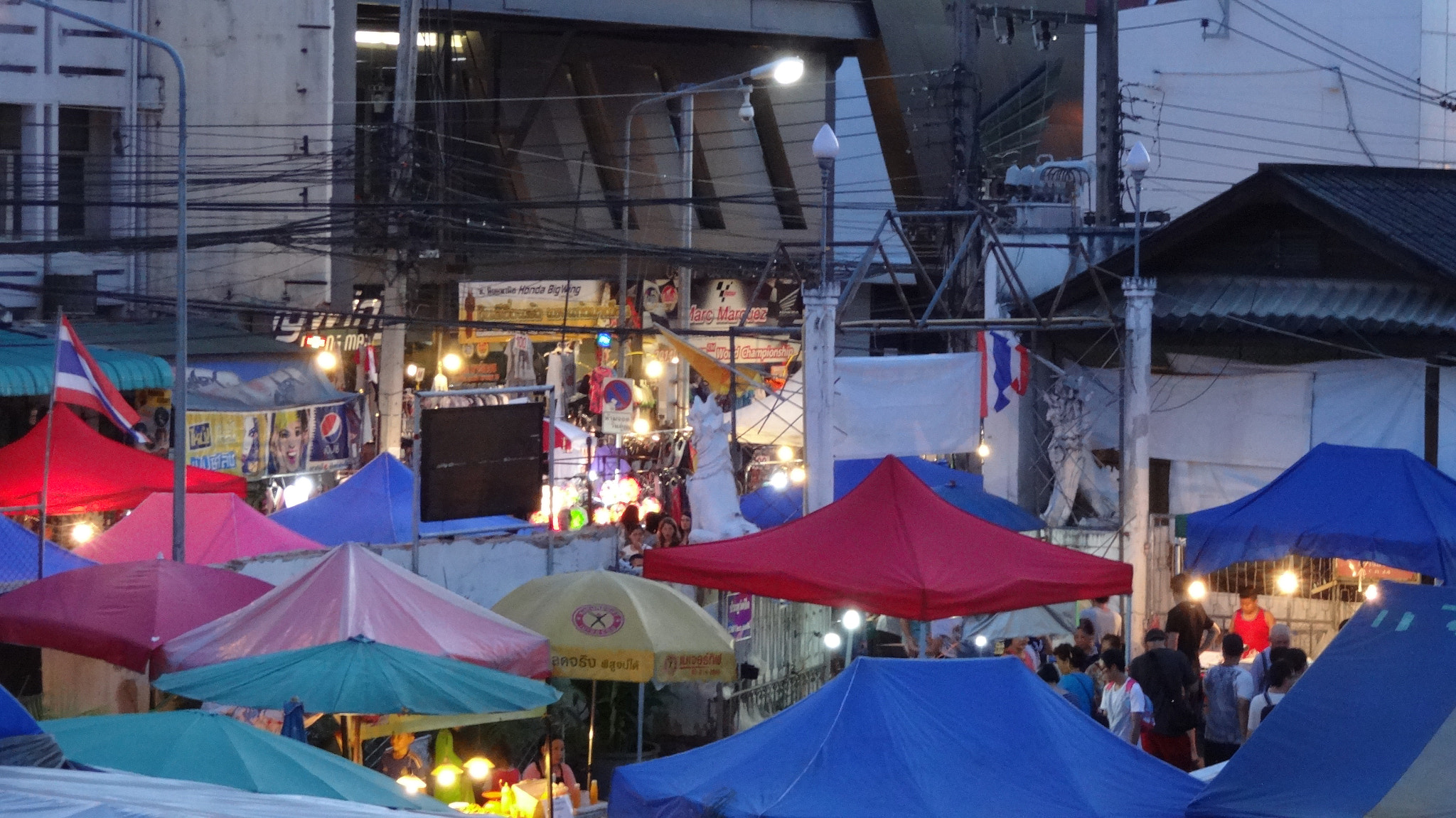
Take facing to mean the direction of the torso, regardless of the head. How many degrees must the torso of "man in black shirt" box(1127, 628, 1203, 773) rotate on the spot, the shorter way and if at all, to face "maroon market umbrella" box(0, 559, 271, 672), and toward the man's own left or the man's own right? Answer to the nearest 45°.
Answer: approximately 90° to the man's own left

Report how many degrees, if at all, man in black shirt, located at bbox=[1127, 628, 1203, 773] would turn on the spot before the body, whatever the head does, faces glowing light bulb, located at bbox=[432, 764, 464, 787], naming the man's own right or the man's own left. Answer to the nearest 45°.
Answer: approximately 135° to the man's own left

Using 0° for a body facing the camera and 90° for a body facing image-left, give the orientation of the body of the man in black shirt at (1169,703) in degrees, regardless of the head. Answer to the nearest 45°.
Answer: approximately 180°

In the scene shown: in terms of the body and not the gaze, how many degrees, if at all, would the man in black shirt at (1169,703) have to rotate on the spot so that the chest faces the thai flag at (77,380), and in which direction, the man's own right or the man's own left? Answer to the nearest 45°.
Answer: approximately 90° to the man's own left

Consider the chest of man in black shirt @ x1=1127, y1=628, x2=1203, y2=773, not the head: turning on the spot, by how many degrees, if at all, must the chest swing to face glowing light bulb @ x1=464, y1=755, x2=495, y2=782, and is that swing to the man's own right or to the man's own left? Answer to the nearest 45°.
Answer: approximately 90° to the man's own left

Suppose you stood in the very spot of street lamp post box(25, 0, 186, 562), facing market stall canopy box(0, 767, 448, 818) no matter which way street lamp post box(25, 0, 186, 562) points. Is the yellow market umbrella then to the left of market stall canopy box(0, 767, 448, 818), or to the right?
left

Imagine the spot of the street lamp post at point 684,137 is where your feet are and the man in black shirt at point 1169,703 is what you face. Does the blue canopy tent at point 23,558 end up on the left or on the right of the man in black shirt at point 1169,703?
right

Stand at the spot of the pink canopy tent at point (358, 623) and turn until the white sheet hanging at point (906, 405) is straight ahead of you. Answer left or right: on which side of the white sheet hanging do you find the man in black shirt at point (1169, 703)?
right

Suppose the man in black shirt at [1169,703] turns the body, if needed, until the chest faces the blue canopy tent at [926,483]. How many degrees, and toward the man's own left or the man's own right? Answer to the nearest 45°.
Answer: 0° — they already face it

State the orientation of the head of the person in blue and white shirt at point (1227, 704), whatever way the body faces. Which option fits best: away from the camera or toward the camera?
away from the camera

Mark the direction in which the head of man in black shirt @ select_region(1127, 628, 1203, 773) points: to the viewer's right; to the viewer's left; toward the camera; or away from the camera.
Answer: away from the camera
